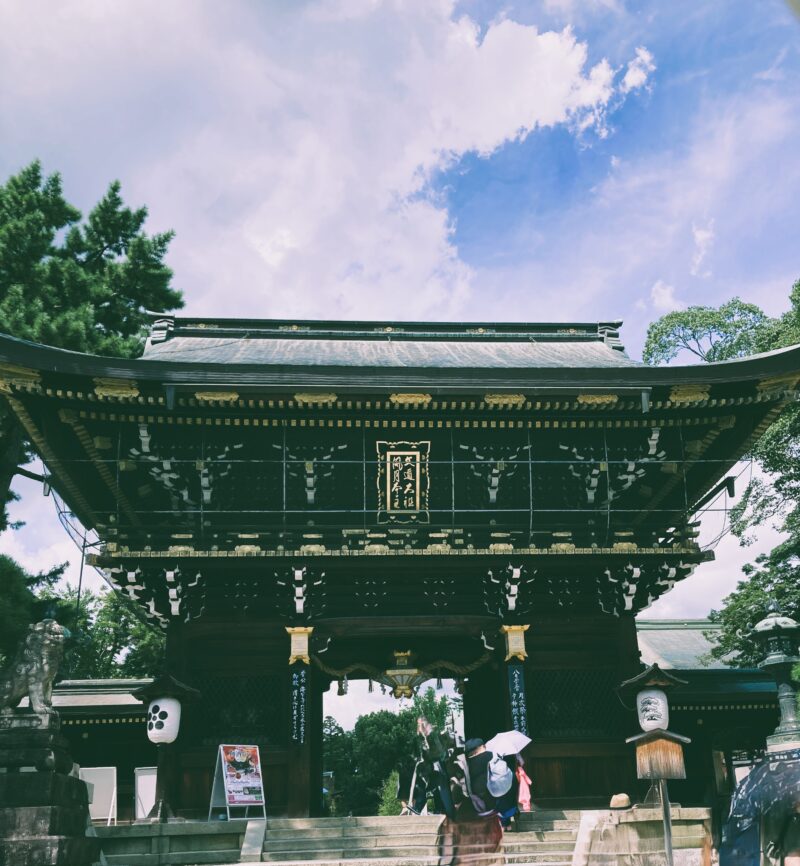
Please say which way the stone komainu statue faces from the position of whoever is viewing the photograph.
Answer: facing to the right of the viewer

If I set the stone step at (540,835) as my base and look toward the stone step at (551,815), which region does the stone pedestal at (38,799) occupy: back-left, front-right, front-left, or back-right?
back-left

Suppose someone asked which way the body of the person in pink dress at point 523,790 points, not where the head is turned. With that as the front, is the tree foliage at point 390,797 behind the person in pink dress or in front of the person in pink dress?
in front

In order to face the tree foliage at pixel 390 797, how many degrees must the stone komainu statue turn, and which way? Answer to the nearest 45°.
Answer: approximately 45° to its left

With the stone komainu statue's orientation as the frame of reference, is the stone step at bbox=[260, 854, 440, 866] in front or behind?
in front

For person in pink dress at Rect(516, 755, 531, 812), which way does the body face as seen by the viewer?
away from the camera

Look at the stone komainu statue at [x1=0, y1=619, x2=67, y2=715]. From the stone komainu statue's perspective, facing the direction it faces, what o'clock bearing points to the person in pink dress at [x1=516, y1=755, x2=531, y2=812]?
The person in pink dress is roughly at 10 o'clock from the stone komainu statue.

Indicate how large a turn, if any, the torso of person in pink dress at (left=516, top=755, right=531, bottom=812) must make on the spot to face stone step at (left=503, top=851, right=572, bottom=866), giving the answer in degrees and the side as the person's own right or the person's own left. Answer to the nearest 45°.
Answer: approximately 180°

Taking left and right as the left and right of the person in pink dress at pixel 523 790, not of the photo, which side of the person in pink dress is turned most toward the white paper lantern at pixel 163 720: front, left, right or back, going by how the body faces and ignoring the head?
left
